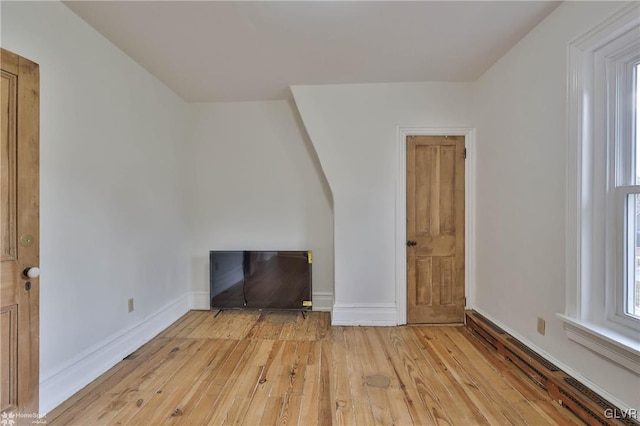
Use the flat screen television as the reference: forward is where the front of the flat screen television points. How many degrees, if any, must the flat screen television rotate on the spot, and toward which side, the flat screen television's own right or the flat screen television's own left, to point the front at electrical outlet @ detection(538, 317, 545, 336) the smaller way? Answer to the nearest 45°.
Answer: approximately 45° to the flat screen television's own left

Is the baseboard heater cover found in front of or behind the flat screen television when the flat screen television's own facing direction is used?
in front

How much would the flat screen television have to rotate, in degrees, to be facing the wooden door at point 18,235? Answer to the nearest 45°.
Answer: approximately 45° to its right

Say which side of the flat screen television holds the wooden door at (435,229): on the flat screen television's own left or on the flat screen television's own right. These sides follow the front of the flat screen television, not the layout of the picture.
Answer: on the flat screen television's own left

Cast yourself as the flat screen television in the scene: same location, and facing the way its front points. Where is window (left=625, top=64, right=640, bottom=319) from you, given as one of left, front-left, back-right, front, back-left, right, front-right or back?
front-left

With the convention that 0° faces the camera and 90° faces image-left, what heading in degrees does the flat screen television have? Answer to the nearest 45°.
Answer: approximately 0°

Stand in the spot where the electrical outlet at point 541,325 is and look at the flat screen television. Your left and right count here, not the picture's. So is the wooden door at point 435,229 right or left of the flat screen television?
right

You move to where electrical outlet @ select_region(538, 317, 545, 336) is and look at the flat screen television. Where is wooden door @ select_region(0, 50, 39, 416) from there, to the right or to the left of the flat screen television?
left
